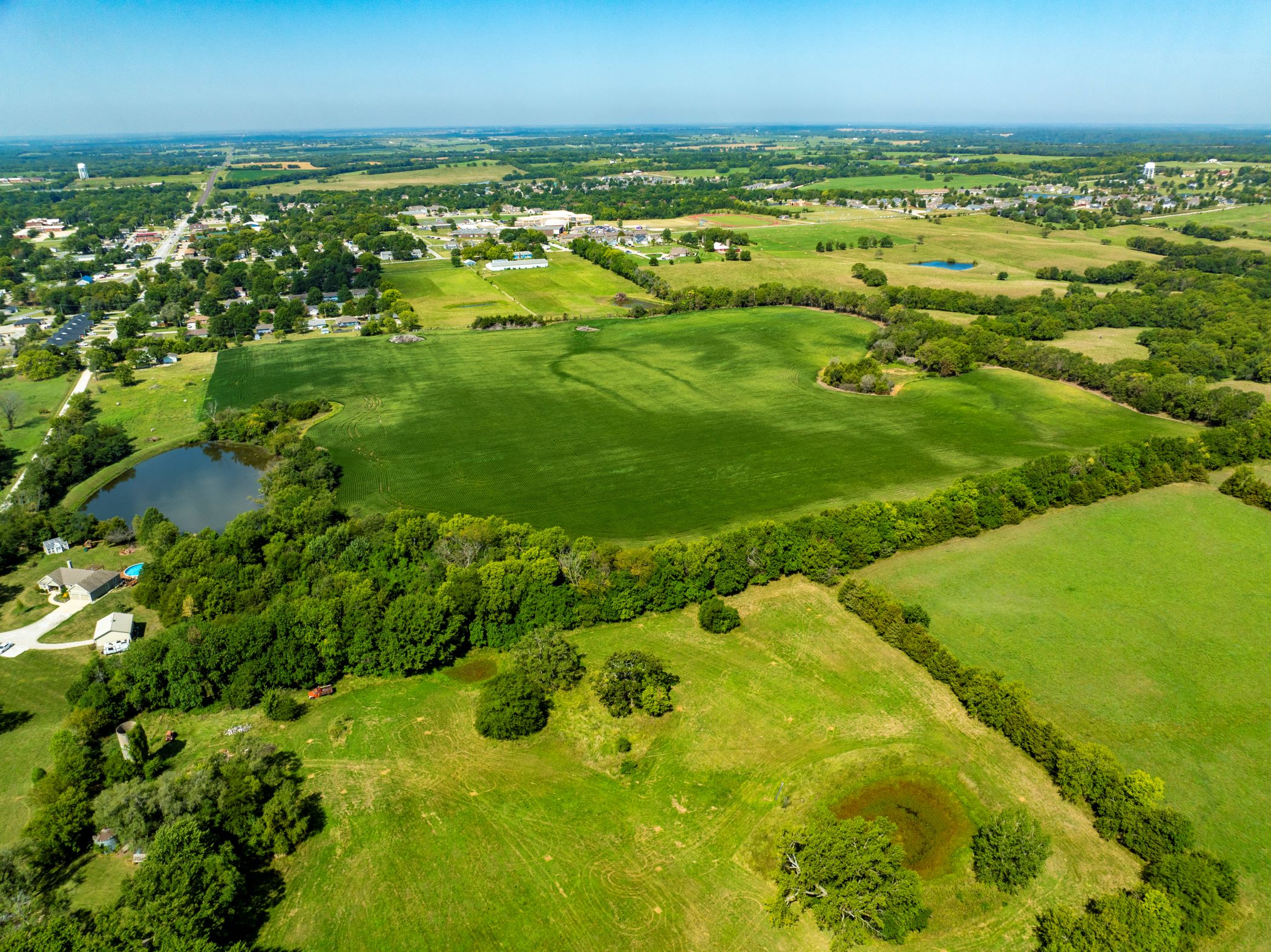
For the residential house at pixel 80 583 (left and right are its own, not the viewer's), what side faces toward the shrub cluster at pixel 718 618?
left

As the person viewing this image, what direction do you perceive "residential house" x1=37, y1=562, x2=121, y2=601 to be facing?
facing the viewer and to the left of the viewer
